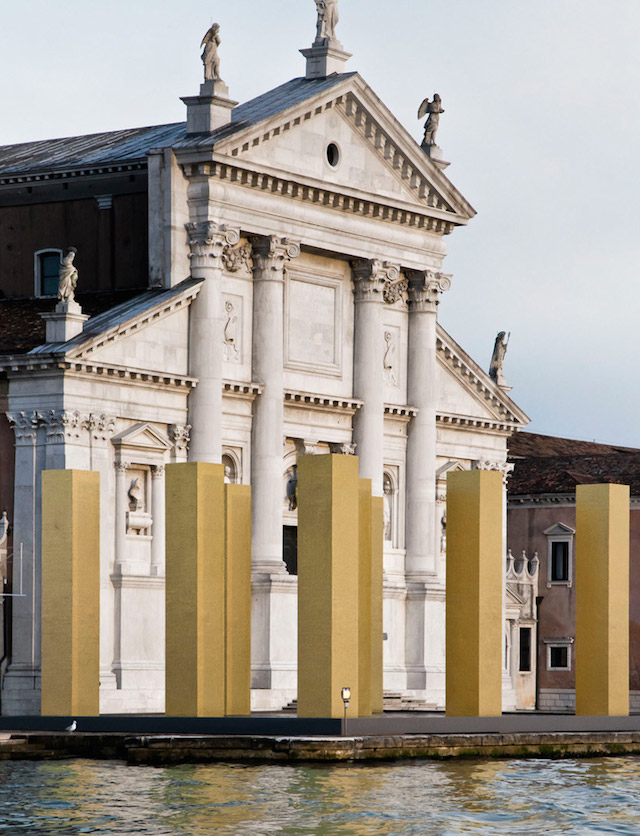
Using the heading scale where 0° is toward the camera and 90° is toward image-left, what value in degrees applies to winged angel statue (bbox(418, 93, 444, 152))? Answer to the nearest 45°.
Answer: approximately 315°

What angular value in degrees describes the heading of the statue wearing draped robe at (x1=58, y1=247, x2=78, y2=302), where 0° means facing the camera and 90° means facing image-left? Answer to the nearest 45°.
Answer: approximately 315°

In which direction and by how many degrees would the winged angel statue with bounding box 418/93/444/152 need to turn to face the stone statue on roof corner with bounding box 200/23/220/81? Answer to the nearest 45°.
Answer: approximately 90° to its right

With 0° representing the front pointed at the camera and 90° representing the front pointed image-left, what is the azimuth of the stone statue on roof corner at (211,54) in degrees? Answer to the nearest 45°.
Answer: approximately 315°

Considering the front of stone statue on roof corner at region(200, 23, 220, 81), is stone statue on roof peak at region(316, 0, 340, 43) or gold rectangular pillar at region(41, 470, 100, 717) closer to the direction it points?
the gold rectangular pillar

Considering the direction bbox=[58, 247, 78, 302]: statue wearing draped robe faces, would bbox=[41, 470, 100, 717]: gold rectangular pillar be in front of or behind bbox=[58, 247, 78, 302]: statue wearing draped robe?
in front

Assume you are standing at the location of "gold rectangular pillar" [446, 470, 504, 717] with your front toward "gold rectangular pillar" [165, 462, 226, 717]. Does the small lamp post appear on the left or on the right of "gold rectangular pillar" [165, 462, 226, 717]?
left

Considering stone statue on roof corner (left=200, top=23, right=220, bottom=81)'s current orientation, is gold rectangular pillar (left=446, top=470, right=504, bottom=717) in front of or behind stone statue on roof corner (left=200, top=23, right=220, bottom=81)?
in front

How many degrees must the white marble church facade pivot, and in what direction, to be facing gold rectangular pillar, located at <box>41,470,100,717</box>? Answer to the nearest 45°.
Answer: approximately 45° to its right

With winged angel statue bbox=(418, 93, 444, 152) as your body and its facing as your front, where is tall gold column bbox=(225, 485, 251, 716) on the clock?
The tall gold column is roughly at 2 o'clock from the winged angel statue.

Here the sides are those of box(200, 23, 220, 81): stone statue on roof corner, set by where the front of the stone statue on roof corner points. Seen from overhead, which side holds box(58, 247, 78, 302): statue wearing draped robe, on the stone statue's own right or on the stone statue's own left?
on the stone statue's own right

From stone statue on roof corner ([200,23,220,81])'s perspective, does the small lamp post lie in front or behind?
in front

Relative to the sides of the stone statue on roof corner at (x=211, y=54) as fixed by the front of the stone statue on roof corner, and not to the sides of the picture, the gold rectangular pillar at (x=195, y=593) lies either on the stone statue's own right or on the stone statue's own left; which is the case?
on the stone statue's own right
